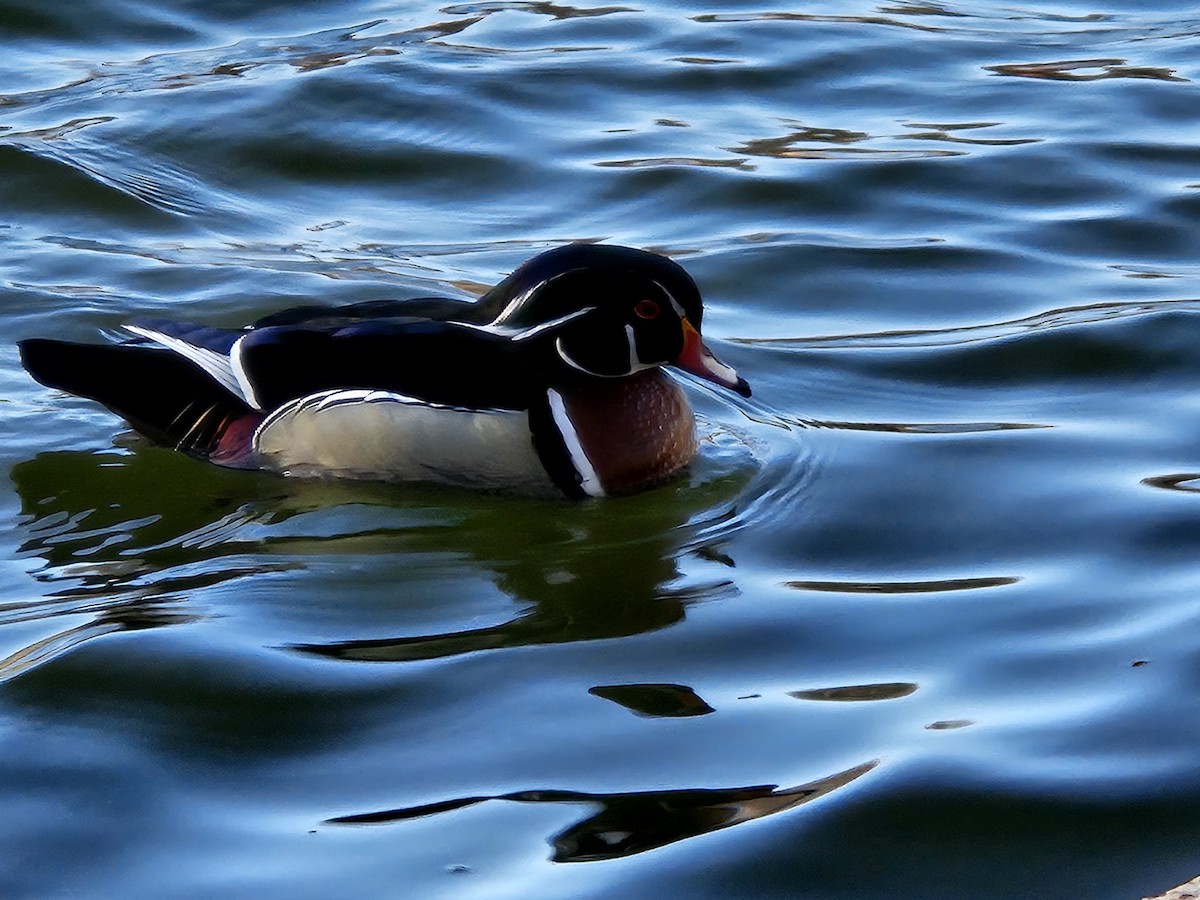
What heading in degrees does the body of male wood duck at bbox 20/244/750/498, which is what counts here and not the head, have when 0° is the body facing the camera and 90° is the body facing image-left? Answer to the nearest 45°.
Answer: approximately 270°
